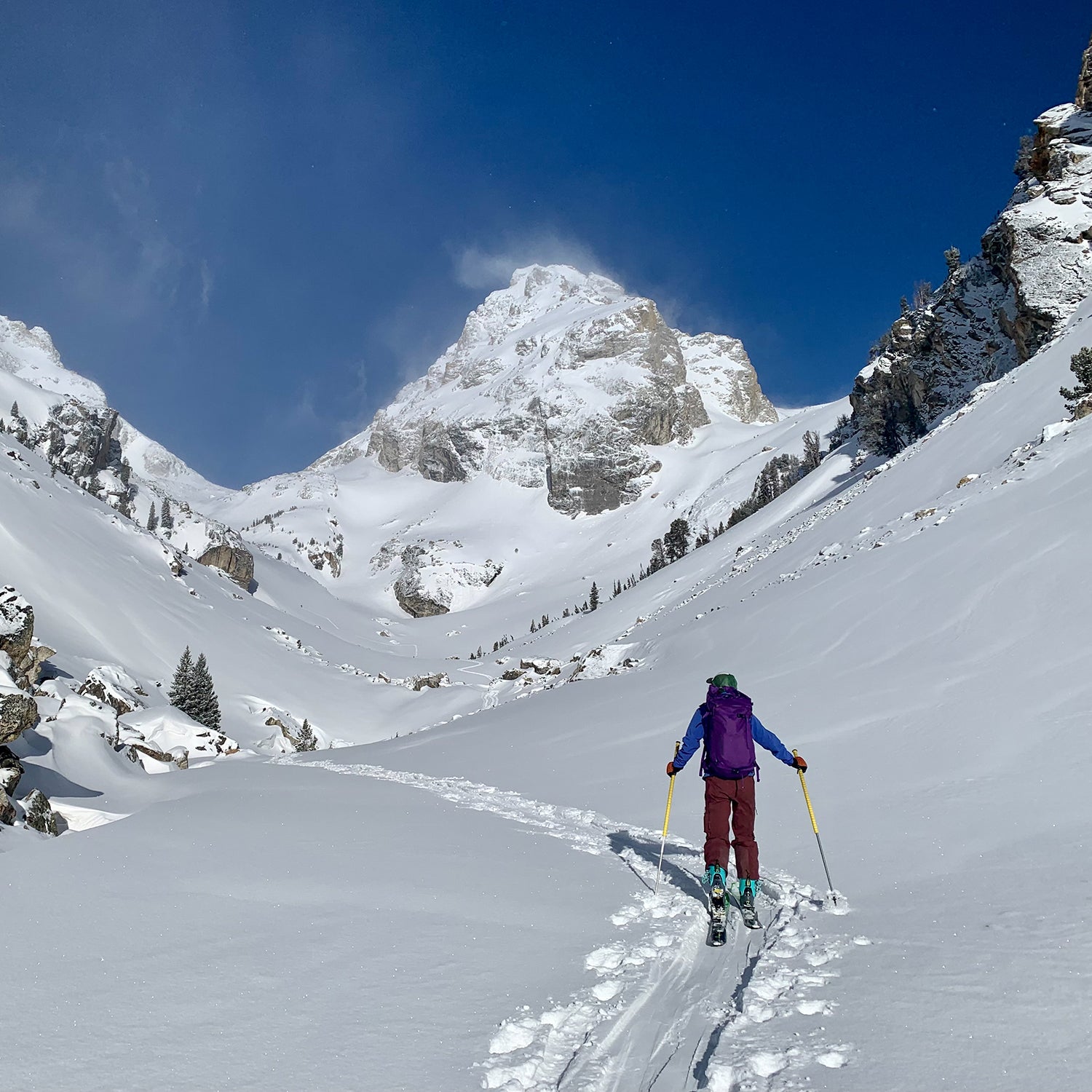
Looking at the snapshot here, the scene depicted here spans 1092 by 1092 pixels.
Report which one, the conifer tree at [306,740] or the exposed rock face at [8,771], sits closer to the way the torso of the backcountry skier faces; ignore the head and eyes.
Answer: the conifer tree

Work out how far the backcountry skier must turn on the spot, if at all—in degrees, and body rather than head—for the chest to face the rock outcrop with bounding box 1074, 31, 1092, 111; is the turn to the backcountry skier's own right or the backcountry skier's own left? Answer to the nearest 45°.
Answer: approximately 45° to the backcountry skier's own right

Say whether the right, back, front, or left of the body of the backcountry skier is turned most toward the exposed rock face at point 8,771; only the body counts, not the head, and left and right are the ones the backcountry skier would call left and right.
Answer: left

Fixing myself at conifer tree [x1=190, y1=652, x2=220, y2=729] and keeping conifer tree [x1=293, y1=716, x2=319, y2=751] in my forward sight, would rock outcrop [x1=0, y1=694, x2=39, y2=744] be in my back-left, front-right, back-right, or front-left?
back-right

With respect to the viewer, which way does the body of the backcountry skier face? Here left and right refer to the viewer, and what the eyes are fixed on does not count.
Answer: facing away from the viewer

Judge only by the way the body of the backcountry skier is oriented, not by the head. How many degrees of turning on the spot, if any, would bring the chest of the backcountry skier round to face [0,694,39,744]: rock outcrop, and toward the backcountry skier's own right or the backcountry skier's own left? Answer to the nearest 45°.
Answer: approximately 90° to the backcountry skier's own left
